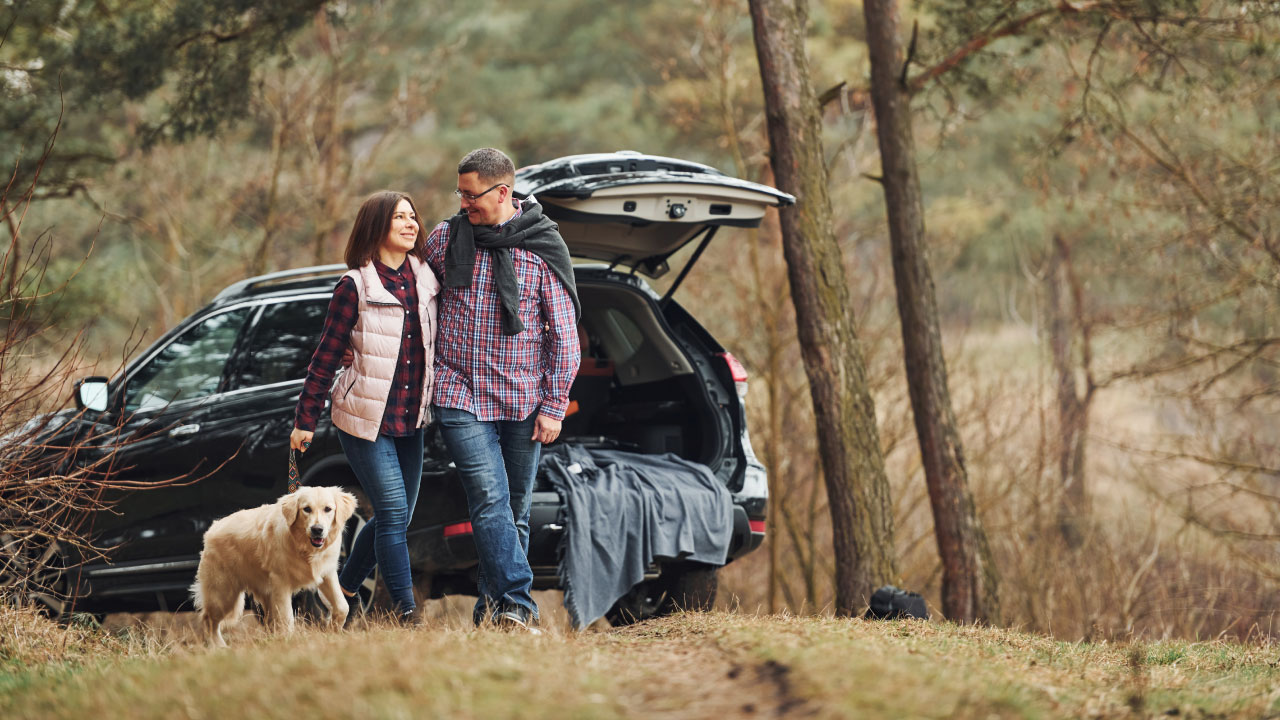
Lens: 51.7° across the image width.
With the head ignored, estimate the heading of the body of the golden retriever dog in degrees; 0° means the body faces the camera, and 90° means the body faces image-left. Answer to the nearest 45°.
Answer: approximately 315°

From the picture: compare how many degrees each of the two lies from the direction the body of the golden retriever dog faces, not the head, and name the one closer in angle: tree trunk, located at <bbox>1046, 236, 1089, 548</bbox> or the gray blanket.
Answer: the gray blanket

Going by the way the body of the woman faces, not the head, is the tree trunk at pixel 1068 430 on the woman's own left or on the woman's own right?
on the woman's own left

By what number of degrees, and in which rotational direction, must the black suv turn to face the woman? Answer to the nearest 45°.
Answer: approximately 135° to its left

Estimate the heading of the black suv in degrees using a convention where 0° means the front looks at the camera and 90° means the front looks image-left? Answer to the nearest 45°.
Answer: approximately 135°

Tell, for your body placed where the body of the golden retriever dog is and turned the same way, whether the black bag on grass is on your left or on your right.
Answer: on your left

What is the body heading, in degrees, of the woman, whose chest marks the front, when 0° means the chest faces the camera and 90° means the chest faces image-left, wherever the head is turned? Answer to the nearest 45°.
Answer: approximately 315°
